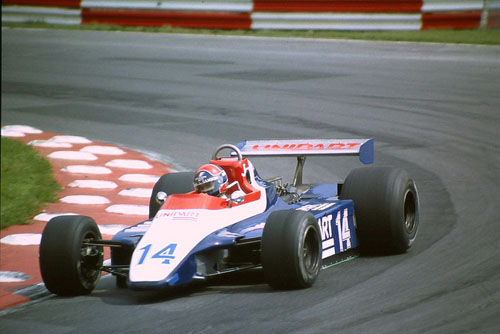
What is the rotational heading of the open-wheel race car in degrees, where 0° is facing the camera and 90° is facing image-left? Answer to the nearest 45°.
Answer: approximately 45°

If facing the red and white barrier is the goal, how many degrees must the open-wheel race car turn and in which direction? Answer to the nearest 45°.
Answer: approximately 135° to its right
